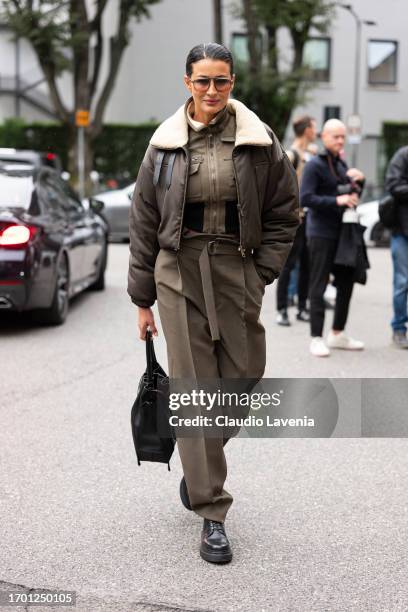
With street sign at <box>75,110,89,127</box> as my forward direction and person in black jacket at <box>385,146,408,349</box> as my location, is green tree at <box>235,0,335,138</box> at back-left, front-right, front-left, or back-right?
front-right

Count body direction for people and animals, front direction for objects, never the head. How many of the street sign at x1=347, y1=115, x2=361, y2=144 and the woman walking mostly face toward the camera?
2

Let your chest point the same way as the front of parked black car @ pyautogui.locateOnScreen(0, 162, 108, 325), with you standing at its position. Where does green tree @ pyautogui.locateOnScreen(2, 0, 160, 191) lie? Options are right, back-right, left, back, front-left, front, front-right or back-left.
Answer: front-left

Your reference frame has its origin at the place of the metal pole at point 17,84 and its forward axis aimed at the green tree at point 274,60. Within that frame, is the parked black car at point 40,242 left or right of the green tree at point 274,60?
right

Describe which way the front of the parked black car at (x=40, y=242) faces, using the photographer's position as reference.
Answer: facing away from the viewer and to the right of the viewer

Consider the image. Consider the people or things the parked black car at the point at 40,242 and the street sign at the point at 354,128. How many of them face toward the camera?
1

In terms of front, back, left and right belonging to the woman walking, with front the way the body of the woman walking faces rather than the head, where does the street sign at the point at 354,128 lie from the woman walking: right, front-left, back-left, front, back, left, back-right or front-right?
back

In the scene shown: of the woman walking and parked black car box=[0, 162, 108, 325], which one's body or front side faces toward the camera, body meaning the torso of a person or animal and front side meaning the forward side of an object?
the woman walking

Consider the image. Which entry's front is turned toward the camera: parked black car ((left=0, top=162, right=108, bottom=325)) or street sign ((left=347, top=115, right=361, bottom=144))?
the street sign

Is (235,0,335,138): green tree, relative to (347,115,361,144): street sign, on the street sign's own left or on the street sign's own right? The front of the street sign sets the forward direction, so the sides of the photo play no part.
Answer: on the street sign's own right

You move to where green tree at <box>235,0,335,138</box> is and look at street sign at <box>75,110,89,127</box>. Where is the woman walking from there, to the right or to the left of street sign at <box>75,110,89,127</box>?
left

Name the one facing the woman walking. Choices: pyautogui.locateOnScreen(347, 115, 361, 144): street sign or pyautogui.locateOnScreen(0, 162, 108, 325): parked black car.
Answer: the street sign

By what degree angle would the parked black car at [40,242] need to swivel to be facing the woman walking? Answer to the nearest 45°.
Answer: approximately 135° to its right

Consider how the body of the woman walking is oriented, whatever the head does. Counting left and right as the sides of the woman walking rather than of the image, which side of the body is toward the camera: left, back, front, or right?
front

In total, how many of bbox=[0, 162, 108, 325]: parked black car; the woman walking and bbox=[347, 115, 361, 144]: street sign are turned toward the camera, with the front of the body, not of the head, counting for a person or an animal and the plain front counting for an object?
2
